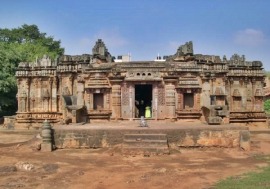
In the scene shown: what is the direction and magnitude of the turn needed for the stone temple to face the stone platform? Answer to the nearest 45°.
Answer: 0° — it already faces it

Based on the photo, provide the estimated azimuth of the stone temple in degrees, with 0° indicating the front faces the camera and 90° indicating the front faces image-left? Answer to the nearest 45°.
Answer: approximately 0°

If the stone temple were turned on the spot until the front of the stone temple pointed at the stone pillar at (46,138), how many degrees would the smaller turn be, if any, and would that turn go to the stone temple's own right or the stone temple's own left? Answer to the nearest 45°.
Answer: approximately 45° to the stone temple's own right
